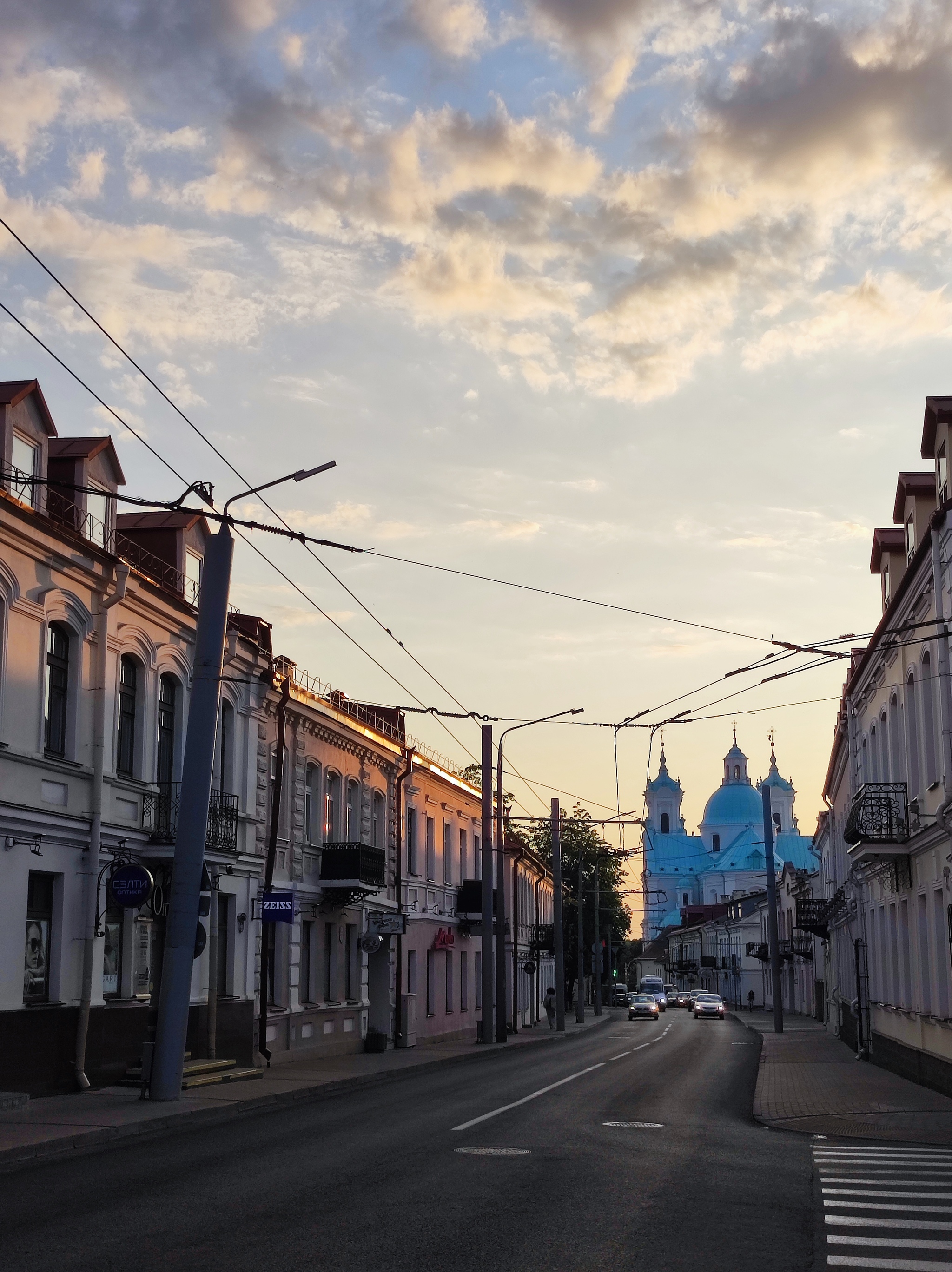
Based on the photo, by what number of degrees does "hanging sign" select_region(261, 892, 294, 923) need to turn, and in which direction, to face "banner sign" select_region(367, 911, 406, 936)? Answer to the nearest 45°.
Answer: approximately 180°

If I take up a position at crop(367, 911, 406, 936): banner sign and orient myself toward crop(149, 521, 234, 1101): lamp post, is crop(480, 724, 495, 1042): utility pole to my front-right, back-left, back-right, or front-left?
back-left

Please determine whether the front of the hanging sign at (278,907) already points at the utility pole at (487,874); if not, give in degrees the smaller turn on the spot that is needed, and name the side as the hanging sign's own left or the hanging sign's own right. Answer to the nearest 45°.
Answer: approximately 135° to the hanging sign's own left

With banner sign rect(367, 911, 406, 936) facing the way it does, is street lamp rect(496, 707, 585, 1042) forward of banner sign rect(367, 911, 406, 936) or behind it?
behind

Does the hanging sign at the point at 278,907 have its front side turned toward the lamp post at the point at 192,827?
yes

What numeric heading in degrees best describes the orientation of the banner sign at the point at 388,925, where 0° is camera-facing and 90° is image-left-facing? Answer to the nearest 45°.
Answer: approximately 0°

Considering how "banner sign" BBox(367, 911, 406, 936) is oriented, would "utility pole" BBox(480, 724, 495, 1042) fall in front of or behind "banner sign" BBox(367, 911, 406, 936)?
behind

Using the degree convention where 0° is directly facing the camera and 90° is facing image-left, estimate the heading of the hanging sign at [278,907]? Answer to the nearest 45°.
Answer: approximately 0°

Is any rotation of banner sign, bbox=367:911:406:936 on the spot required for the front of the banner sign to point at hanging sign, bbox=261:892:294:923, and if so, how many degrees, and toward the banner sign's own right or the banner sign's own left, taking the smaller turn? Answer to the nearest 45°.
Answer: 0° — it already faces it

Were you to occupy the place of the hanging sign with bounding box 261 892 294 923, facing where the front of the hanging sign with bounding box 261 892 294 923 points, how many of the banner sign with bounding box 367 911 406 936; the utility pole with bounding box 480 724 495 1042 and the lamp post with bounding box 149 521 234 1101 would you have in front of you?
1

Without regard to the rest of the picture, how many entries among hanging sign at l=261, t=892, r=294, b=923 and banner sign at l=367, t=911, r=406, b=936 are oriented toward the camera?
2

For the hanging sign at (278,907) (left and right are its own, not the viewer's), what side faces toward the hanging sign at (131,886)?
front
